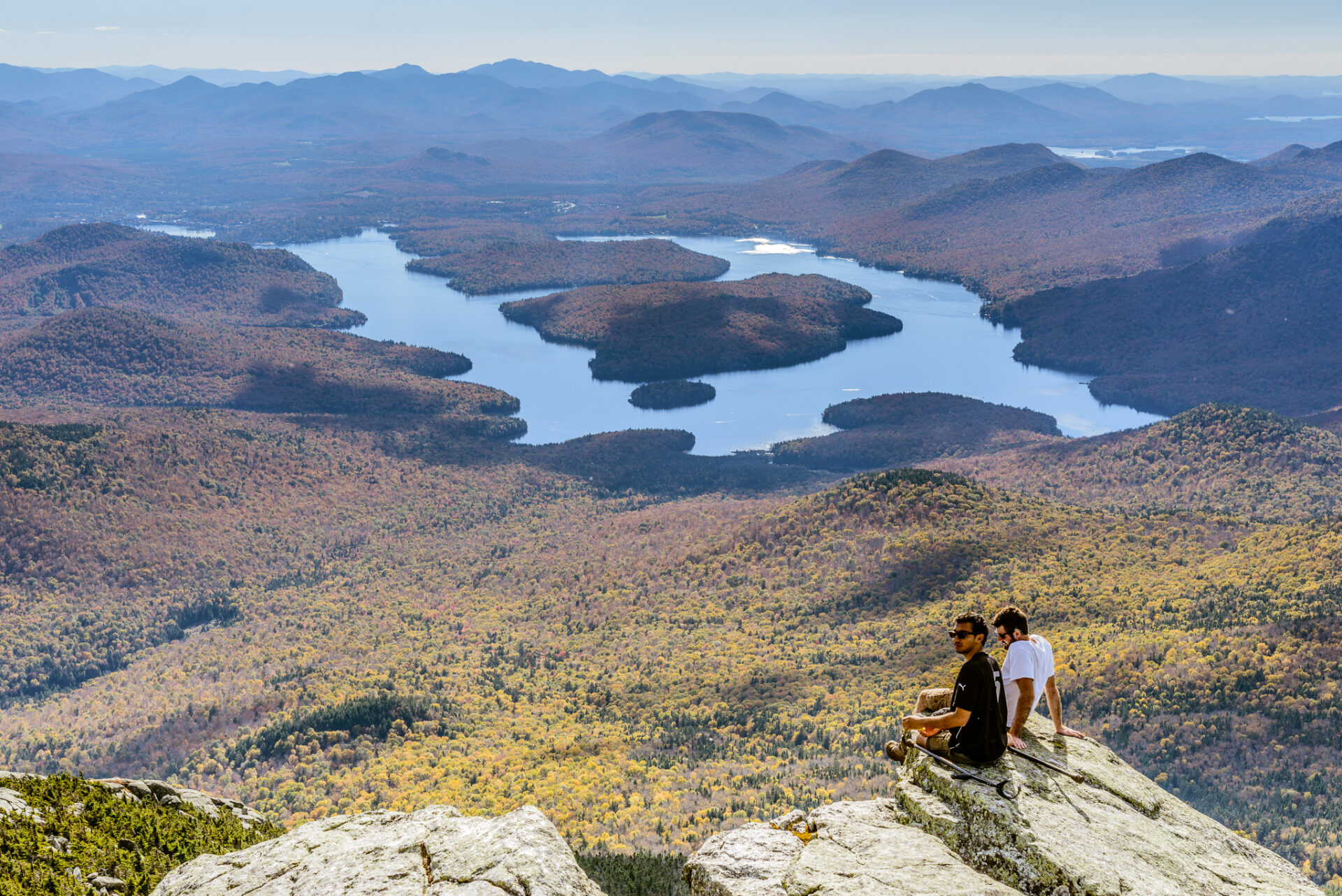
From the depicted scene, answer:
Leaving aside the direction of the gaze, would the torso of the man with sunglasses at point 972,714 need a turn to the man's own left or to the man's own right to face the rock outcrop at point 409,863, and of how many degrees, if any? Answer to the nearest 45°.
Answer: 0° — they already face it

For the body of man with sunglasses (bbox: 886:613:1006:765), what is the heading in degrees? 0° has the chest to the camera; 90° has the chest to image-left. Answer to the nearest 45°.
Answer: approximately 90°

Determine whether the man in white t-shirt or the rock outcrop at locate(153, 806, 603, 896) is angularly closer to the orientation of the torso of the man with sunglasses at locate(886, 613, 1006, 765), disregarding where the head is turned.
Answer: the rock outcrop
